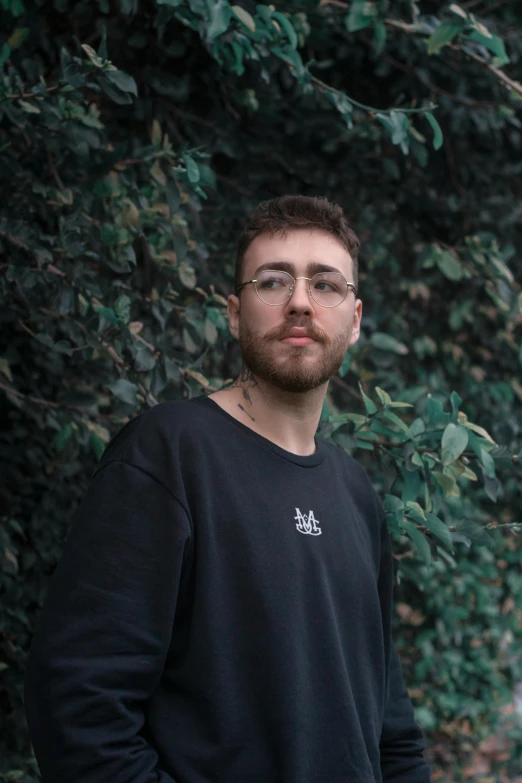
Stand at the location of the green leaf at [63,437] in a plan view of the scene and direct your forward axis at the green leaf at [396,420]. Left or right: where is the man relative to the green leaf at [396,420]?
right

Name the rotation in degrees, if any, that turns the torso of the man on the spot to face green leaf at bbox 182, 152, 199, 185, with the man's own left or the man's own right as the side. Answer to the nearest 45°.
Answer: approximately 135° to the man's own left

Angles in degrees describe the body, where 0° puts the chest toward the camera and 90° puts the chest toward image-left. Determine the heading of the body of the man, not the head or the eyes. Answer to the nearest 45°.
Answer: approximately 315°

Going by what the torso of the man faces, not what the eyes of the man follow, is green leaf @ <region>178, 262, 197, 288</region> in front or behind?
behind

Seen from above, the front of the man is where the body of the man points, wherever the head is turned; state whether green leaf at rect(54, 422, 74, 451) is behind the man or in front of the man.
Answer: behind

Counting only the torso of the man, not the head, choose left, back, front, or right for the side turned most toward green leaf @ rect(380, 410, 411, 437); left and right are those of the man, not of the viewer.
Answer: left

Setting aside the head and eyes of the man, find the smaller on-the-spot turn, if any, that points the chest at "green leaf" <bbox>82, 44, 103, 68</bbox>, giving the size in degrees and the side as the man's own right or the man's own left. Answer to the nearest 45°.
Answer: approximately 180°

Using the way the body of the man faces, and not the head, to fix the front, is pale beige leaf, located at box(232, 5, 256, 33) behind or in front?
behind
